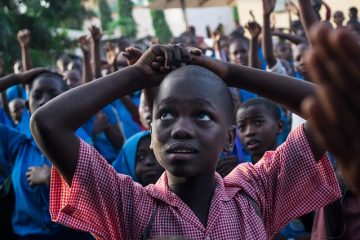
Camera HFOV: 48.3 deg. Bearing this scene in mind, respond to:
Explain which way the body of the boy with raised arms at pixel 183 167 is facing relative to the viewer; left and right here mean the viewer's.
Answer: facing the viewer

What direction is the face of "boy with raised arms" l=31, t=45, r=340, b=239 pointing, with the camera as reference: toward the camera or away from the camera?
toward the camera
